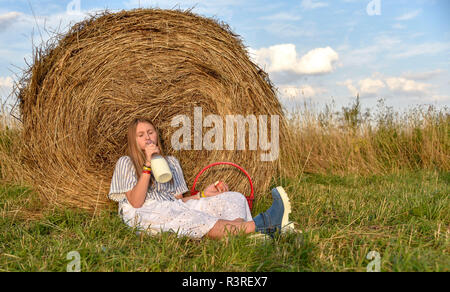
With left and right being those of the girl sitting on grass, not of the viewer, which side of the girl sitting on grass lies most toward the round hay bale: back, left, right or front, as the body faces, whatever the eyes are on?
back

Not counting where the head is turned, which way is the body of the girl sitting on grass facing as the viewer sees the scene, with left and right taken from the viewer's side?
facing the viewer and to the right of the viewer
